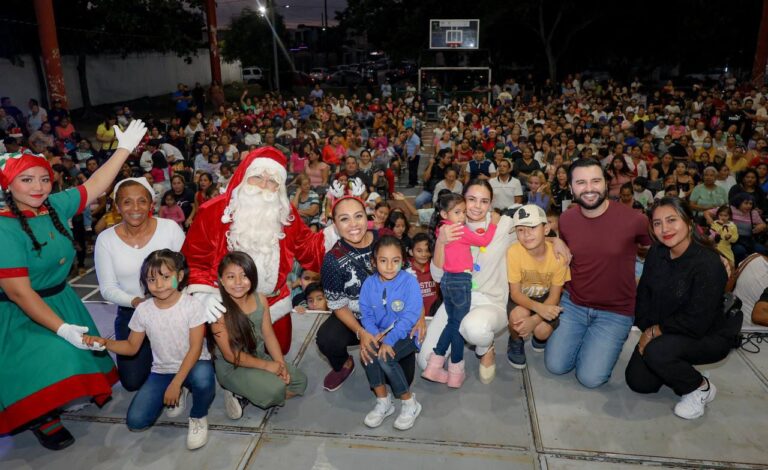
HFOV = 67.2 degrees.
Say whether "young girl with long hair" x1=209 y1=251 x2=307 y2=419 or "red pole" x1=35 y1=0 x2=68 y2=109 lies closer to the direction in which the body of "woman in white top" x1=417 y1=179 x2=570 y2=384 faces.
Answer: the young girl with long hair

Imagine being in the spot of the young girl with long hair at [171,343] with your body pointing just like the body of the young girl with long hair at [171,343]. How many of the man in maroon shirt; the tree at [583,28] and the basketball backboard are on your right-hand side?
0

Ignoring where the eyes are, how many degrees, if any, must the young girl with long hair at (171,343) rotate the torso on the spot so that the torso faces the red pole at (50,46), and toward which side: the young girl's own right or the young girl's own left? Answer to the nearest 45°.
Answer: approximately 180°

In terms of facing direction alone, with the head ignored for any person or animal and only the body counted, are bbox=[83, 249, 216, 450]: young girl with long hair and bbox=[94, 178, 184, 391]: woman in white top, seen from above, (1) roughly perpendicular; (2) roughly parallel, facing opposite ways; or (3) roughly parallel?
roughly parallel

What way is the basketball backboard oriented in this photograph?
toward the camera

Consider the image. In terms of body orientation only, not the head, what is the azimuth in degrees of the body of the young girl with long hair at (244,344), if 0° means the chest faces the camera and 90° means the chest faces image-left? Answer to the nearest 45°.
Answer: approximately 315°

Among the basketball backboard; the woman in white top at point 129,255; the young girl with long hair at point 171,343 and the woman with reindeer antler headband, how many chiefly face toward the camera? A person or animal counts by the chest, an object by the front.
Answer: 4

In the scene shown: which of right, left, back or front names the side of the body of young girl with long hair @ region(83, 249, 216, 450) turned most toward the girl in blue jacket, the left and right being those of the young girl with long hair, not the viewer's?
left

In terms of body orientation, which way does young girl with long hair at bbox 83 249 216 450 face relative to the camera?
toward the camera

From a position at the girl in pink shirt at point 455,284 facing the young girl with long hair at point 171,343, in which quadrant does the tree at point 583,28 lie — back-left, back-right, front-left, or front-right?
back-right

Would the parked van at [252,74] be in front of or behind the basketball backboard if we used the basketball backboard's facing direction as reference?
behind

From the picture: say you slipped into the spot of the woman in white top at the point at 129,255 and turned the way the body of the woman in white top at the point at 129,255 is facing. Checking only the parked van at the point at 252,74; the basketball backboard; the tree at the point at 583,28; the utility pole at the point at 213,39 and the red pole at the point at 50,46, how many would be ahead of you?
0

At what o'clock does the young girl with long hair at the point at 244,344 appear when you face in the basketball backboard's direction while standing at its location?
The young girl with long hair is roughly at 12 o'clock from the basketball backboard.

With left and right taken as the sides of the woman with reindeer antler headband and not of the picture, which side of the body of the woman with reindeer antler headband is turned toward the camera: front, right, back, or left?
front

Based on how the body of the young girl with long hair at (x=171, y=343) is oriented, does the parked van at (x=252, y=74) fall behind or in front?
behind

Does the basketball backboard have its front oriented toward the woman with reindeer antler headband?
yes

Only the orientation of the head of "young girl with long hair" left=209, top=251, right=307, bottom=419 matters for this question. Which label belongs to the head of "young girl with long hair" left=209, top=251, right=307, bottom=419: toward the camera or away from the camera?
toward the camera

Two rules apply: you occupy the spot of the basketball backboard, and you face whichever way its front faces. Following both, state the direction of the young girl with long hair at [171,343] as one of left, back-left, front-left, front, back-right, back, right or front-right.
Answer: front

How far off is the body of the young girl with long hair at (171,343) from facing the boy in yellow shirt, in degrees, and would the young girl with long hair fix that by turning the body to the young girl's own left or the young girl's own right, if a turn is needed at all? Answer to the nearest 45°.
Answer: approximately 90° to the young girl's own left

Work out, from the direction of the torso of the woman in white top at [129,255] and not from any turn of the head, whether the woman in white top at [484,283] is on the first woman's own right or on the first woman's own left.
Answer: on the first woman's own left

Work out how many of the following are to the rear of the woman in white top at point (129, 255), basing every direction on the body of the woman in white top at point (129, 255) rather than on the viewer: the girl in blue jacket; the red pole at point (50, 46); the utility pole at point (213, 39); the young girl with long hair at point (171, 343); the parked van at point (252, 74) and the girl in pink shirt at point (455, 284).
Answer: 3

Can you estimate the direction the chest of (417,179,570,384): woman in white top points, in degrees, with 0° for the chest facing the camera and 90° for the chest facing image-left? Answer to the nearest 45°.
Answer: approximately 45°
